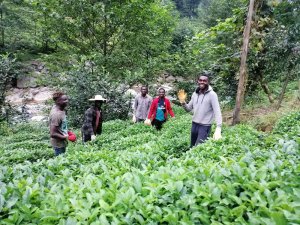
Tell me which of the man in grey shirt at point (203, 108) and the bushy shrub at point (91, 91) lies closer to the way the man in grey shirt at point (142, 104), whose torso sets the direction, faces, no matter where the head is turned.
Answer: the man in grey shirt

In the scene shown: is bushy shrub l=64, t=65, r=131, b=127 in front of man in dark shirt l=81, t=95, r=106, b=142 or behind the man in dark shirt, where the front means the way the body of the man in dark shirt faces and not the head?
behind

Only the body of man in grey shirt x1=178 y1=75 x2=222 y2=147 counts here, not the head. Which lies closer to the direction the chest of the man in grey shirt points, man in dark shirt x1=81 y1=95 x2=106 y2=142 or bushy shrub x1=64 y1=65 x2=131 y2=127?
the man in dark shirt

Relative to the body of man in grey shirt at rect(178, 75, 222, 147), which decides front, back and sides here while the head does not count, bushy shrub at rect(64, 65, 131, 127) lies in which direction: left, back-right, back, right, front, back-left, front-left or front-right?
right

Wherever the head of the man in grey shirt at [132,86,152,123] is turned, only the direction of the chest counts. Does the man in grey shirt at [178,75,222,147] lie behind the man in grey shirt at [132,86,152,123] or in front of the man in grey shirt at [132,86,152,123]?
in front

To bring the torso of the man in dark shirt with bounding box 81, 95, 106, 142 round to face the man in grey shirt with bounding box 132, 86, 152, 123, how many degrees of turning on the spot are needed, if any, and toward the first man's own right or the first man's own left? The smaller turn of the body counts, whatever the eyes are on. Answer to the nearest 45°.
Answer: approximately 90° to the first man's own left
